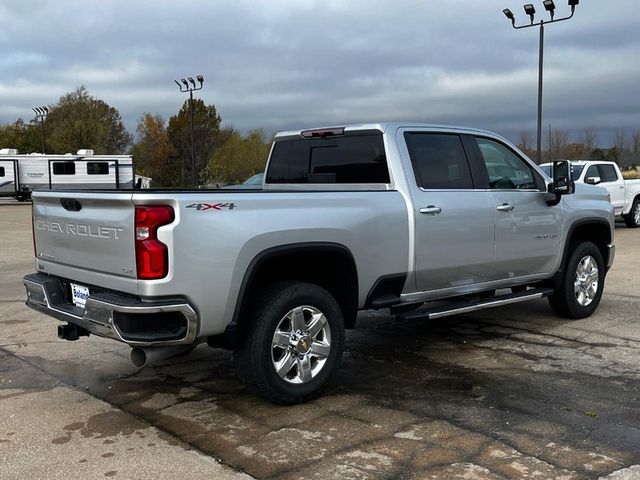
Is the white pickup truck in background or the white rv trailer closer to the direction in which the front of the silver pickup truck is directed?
the white pickup truck in background

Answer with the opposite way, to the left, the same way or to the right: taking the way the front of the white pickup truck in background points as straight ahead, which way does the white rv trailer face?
the opposite way

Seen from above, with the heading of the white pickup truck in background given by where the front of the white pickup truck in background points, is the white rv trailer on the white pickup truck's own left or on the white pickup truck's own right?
on the white pickup truck's own right

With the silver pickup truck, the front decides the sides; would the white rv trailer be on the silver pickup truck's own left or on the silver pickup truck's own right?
on the silver pickup truck's own left

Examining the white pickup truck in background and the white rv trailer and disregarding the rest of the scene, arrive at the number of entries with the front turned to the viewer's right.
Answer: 1

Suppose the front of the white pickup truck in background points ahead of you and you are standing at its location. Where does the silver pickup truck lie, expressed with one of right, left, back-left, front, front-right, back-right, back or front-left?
front-left

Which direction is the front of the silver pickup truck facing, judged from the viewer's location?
facing away from the viewer and to the right of the viewer

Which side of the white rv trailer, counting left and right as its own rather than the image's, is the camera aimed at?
right

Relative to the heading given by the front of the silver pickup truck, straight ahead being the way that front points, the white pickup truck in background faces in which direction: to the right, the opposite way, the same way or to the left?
the opposite way
